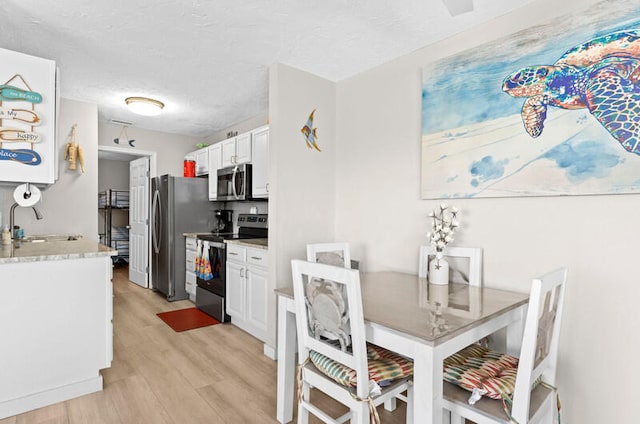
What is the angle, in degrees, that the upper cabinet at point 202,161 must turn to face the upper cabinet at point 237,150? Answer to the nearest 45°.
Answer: approximately 90° to its left

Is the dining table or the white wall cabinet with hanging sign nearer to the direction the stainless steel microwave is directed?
the white wall cabinet with hanging sign

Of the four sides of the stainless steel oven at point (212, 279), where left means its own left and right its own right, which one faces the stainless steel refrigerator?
right

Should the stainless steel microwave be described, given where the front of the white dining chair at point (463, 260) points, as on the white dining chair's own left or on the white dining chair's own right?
on the white dining chair's own right

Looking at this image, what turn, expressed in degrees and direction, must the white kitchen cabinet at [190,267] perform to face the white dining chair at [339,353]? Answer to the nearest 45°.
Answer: approximately 45° to its left

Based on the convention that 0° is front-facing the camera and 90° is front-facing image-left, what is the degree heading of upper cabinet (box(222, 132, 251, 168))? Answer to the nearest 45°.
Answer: approximately 45°

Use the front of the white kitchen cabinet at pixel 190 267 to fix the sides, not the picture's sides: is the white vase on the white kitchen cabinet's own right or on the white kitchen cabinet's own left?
on the white kitchen cabinet's own left

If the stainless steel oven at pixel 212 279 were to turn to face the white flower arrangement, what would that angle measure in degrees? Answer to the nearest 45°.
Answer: approximately 90° to its left
